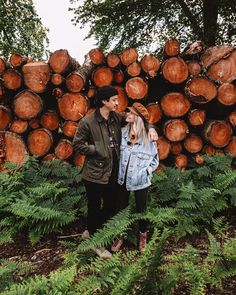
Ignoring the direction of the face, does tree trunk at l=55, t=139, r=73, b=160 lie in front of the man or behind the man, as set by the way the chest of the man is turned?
behind

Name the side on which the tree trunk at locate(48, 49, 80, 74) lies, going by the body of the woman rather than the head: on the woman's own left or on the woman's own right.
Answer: on the woman's own right

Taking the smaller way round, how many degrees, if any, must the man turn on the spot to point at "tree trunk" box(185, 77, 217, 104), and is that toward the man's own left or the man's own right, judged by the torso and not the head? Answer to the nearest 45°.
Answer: approximately 90° to the man's own left

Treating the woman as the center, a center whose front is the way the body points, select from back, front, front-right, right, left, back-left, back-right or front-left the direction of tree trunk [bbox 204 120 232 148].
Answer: back

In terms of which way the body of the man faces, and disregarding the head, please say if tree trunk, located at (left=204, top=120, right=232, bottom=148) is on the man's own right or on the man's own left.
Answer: on the man's own left

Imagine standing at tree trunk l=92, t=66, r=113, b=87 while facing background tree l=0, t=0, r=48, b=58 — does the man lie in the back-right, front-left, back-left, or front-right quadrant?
back-left

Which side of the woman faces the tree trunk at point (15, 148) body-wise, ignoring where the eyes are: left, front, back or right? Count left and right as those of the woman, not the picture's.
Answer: right

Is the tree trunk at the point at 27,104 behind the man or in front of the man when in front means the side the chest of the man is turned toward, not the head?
behind

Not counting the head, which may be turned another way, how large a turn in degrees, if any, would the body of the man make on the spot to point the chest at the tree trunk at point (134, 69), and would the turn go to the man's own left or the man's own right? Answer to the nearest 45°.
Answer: approximately 135° to the man's own left

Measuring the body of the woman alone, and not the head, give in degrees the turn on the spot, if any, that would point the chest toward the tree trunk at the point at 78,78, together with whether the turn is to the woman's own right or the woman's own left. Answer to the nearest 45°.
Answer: approximately 90° to the woman's own right

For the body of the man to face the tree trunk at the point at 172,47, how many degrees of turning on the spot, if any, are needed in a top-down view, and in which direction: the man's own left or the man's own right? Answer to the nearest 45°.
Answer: approximately 90° to the man's own left

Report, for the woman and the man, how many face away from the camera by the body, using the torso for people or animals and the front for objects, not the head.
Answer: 0

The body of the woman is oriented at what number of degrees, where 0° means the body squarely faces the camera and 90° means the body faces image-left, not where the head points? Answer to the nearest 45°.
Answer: approximately 45°
